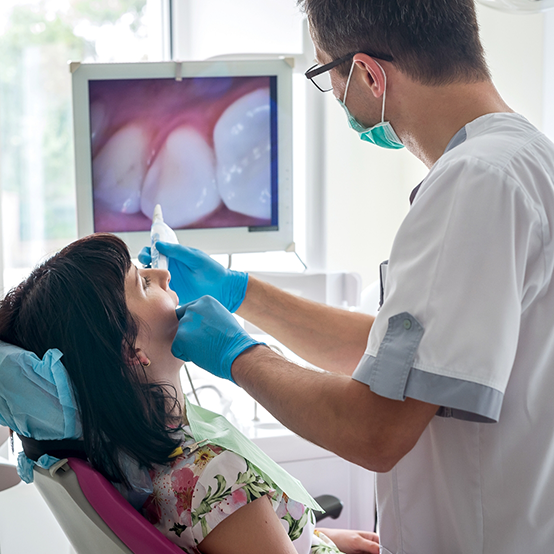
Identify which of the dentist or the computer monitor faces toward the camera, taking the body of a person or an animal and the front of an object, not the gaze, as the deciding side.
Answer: the computer monitor

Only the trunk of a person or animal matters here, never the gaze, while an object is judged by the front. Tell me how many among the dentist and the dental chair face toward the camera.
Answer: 0

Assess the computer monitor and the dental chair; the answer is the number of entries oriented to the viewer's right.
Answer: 1

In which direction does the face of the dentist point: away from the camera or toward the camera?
away from the camera

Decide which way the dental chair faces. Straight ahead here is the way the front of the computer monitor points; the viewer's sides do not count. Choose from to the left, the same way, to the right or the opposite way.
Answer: to the left

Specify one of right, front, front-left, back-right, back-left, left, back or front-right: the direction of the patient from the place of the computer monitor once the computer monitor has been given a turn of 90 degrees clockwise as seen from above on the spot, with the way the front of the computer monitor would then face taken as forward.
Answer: left

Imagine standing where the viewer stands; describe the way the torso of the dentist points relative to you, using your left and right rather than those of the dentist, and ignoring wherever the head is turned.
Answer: facing away from the viewer and to the left of the viewer

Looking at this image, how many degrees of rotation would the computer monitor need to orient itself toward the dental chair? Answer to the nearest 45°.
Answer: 0° — it already faces it

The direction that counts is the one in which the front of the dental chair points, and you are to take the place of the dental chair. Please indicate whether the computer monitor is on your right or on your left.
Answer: on your left

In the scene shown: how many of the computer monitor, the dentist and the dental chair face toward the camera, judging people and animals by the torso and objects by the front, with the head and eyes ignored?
1

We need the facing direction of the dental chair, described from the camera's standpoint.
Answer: facing to the right of the viewer

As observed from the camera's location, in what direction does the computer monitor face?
facing the viewer

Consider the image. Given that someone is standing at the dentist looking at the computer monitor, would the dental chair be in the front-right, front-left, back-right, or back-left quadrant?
front-left
